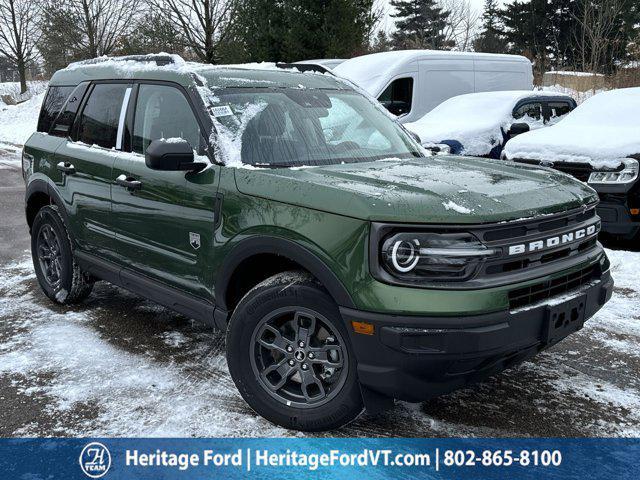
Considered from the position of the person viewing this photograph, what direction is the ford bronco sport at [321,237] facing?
facing the viewer and to the right of the viewer

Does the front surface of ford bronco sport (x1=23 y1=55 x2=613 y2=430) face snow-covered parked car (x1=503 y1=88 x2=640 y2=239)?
no

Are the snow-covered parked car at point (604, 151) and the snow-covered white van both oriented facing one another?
no

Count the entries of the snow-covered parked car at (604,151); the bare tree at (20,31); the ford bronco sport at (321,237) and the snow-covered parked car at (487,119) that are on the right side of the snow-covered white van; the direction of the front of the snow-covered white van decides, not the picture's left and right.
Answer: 1

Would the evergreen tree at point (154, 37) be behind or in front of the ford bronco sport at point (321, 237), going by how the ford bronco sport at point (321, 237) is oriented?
behind

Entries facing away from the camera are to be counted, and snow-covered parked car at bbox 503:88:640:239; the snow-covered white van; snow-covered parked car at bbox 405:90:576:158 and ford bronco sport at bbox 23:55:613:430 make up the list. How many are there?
0

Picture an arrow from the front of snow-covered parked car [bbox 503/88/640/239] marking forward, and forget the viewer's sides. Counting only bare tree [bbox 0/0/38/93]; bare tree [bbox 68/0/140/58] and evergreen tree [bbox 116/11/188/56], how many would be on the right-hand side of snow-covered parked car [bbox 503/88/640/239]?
3

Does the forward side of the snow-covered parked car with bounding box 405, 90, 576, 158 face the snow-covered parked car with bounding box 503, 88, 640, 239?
no

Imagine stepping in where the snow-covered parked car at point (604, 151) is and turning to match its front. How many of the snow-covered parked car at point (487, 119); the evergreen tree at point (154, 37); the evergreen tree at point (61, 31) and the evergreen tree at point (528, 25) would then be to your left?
0

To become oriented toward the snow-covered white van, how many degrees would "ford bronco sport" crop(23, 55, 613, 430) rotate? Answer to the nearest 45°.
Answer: approximately 135° to its left

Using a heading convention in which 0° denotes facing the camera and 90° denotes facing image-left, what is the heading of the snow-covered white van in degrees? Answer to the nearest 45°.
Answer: approximately 45°

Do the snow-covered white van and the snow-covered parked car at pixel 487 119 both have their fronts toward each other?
no

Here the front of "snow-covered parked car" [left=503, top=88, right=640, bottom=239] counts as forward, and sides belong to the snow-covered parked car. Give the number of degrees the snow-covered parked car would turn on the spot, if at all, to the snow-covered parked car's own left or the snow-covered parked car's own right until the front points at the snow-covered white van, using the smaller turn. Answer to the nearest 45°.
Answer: approximately 90° to the snow-covered parked car's own right

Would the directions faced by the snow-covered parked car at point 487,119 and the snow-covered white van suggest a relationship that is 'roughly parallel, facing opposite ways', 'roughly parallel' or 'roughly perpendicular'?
roughly parallel

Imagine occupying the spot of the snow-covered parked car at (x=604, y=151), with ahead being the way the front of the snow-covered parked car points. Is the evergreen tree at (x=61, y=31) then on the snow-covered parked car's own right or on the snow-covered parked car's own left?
on the snow-covered parked car's own right

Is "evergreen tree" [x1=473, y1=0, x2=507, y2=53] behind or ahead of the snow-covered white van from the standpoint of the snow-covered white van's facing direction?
behind

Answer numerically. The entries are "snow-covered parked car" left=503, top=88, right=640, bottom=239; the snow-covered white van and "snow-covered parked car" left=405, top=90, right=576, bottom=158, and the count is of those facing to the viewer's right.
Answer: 0

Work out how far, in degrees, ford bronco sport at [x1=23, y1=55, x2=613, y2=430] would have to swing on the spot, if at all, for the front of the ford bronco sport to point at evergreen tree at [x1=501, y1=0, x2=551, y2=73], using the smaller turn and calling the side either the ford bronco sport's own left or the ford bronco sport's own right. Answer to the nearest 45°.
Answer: approximately 135° to the ford bronco sport's own left

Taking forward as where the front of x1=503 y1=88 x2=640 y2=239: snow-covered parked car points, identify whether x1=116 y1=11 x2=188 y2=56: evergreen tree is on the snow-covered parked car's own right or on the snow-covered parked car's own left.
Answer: on the snow-covered parked car's own right

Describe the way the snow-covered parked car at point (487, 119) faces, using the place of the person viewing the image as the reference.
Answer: facing the viewer and to the left of the viewer

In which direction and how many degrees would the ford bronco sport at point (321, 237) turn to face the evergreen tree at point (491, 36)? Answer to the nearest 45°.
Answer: approximately 135° to its left
